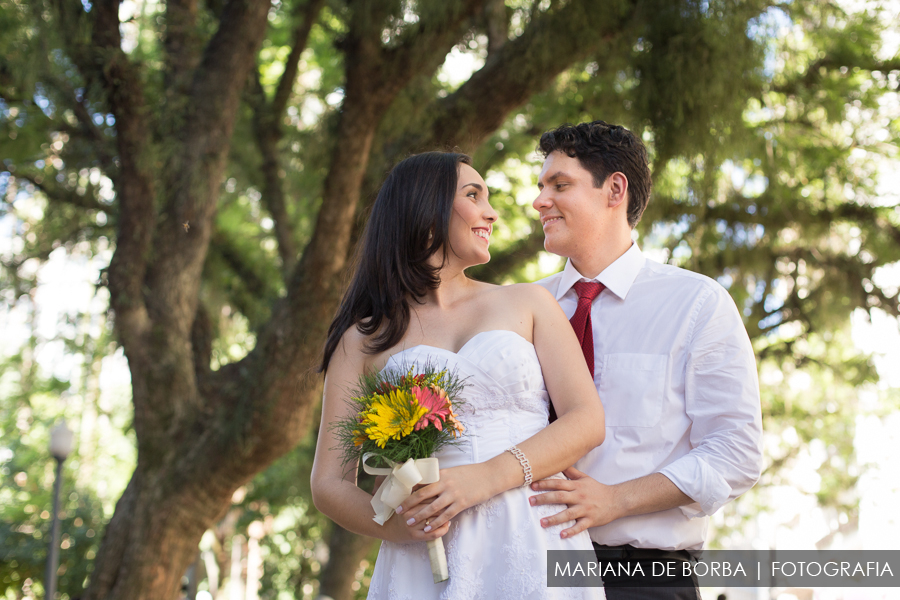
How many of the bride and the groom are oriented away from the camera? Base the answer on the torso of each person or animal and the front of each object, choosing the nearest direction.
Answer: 0

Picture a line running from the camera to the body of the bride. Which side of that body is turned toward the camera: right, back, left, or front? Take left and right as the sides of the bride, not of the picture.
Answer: front

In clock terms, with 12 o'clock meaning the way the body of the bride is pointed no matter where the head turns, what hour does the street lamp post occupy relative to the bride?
The street lamp post is roughly at 5 o'clock from the bride.

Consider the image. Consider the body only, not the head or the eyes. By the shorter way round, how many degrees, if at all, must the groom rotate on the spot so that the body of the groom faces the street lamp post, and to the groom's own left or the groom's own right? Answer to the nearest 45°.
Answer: approximately 90° to the groom's own right

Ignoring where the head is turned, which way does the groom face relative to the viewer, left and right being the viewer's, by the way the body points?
facing the viewer and to the left of the viewer
